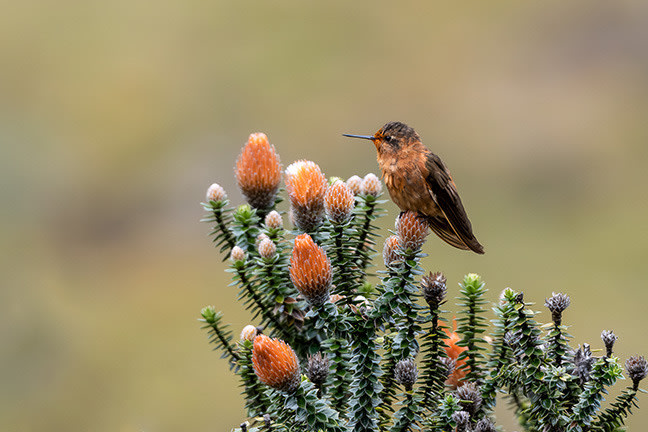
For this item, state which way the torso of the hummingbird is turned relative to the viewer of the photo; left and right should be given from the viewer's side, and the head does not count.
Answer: facing to the left of the viewer
